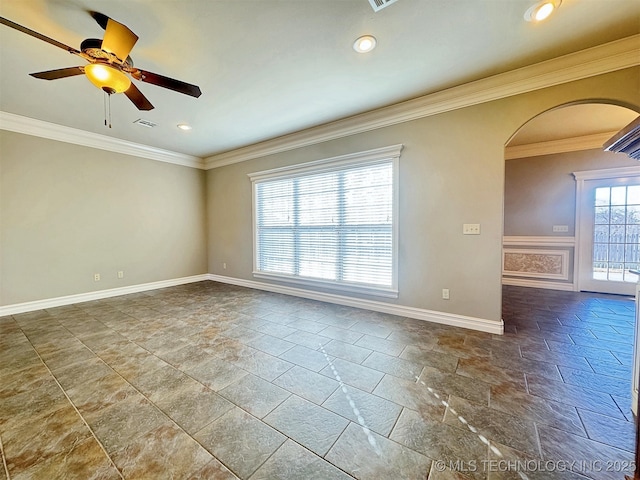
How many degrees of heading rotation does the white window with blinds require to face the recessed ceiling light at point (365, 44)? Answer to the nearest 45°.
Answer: approximately 45° to its left

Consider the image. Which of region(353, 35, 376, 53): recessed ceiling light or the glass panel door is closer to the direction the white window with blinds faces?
the recessed ceiling light

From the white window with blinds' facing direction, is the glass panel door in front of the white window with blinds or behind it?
behind

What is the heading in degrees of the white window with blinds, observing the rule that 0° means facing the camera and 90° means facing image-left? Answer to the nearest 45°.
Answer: approximately 45°

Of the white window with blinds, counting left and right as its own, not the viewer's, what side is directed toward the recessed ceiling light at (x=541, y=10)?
left

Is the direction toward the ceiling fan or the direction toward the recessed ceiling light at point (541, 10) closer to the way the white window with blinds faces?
the ceiling fan

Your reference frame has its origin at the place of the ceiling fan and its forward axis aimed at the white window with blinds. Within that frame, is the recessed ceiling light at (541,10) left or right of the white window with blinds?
right

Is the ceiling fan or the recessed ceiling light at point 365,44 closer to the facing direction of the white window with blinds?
the ceiling fan

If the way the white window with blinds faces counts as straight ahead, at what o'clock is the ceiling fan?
The ceiling fan is roughly at 12 o'clock from the white window with blinds.
